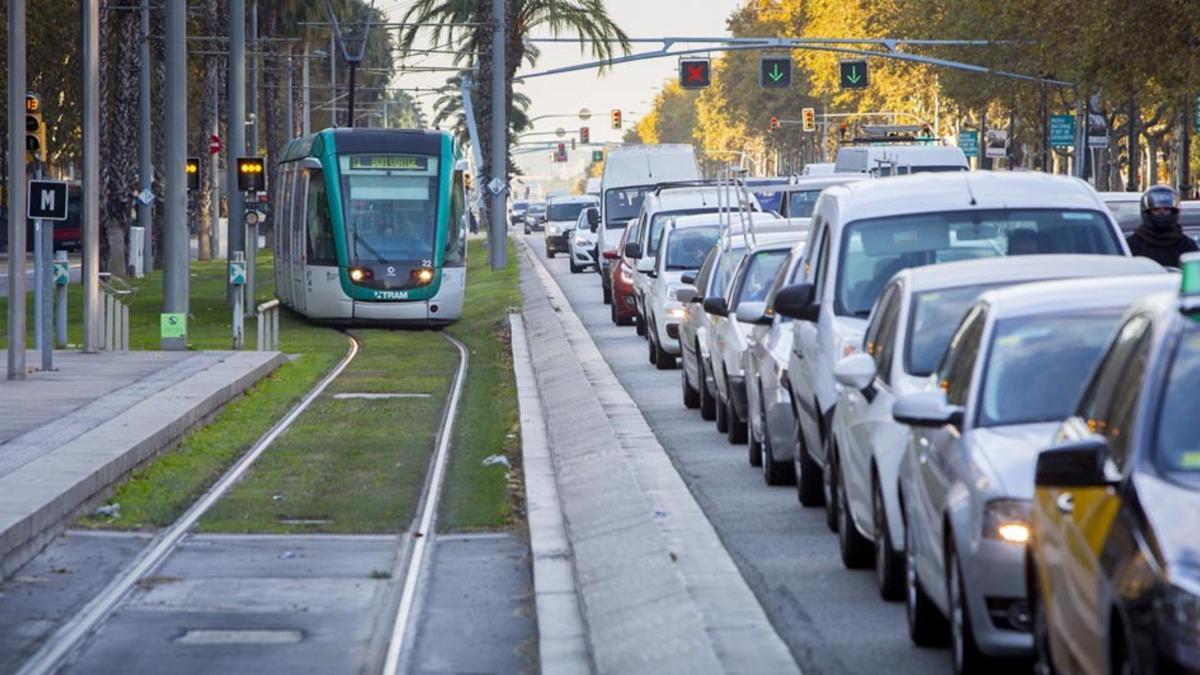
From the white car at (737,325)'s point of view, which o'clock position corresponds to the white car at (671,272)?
the white car at (671,272) is roughly at 6 o'clock from the white car at (737,325).

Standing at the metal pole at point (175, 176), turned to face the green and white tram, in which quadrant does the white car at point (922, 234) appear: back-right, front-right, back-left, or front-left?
back-right

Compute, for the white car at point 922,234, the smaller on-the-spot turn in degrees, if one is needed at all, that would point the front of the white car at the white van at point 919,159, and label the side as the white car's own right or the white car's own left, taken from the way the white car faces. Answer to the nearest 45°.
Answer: approximately 180°

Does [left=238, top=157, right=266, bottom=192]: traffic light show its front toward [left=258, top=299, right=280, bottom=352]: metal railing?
yes

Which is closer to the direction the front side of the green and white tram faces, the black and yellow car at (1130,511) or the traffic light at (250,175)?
the black and yellow car

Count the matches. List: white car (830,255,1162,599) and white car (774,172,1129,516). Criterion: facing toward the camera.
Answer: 2

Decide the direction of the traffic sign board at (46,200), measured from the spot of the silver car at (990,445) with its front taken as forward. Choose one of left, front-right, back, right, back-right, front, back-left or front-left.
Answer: back-right

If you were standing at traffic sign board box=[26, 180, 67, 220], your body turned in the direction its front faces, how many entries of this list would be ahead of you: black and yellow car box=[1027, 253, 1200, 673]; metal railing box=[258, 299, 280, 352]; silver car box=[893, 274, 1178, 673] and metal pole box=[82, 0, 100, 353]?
2
